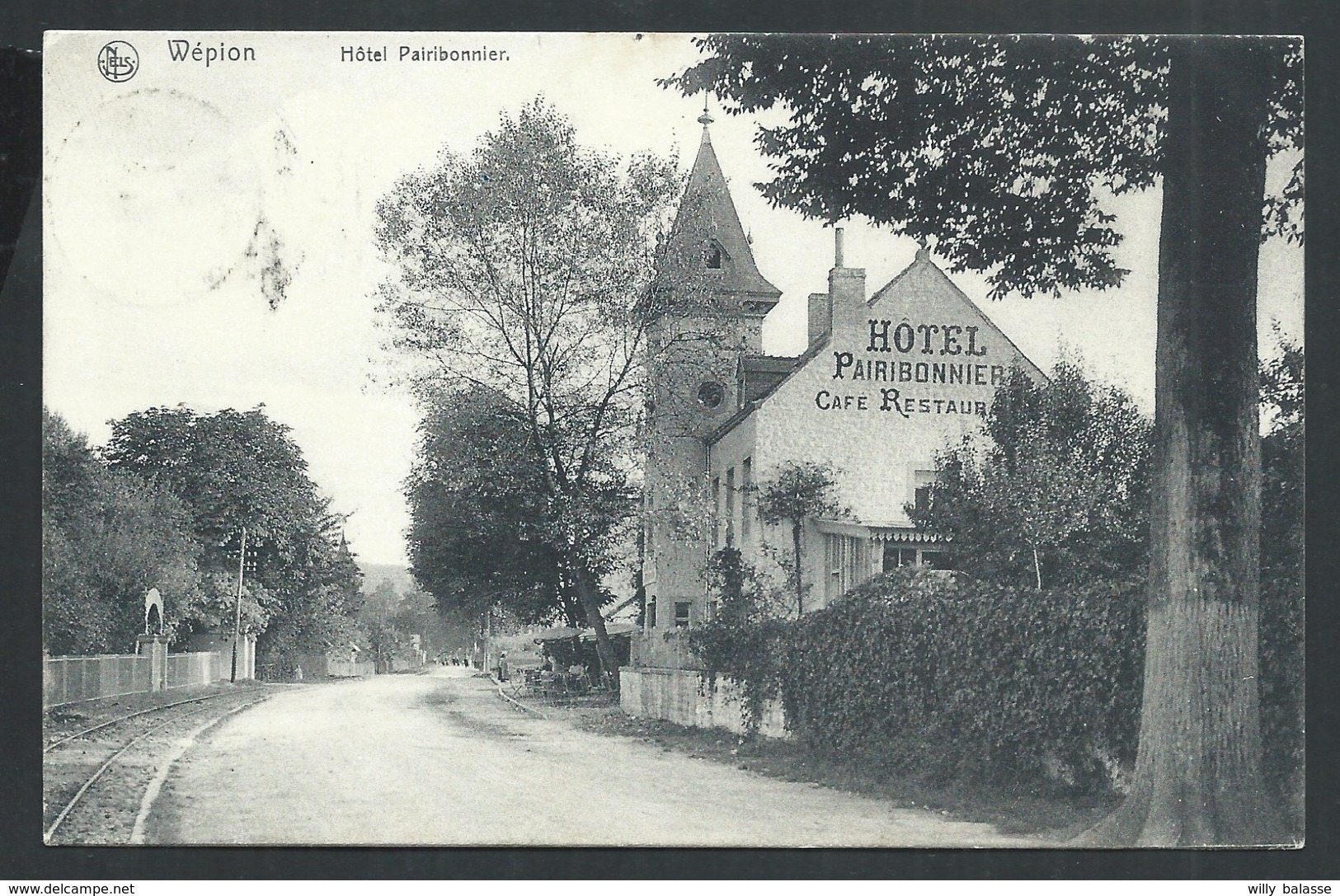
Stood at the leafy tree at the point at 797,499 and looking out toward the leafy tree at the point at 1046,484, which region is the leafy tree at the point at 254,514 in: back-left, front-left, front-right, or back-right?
back-right
